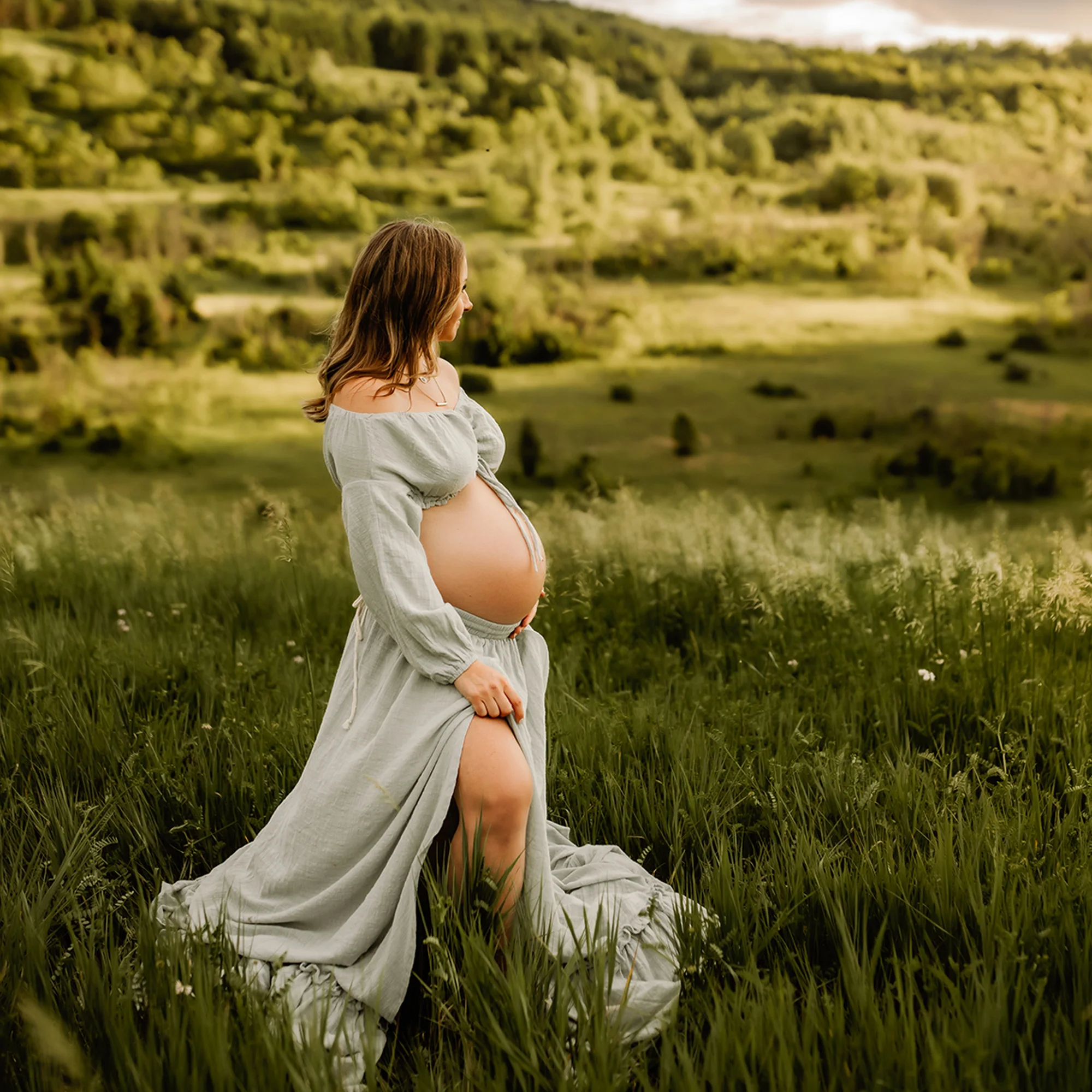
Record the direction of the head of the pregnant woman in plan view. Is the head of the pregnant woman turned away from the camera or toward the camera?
away from the camera

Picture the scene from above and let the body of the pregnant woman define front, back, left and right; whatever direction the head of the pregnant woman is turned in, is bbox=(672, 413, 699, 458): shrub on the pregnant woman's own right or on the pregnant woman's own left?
on the pregnant woman's own left

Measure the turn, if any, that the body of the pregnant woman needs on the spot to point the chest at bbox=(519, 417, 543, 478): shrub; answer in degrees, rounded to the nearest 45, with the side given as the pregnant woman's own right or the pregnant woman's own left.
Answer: approximately 135° to the pregnant woman's own left

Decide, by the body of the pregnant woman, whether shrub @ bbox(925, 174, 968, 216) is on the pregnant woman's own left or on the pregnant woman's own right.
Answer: on the pregnant woman's own left

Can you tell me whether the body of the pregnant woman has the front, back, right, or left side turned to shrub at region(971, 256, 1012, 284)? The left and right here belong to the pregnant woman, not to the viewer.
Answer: left

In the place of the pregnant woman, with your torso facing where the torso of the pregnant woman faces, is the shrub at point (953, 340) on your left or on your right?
on your left

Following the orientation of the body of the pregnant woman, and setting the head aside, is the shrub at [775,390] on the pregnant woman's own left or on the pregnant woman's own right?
on the pregnant woman's own left

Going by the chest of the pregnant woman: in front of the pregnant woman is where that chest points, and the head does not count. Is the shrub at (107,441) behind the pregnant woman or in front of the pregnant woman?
behind

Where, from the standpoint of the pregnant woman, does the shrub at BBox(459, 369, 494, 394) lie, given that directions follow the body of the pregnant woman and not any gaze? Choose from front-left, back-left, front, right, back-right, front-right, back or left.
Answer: back-left

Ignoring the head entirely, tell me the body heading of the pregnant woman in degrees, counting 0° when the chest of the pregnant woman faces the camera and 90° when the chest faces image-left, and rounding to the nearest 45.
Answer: approximately 315°

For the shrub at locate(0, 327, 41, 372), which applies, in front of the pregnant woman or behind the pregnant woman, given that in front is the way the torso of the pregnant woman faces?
behind
